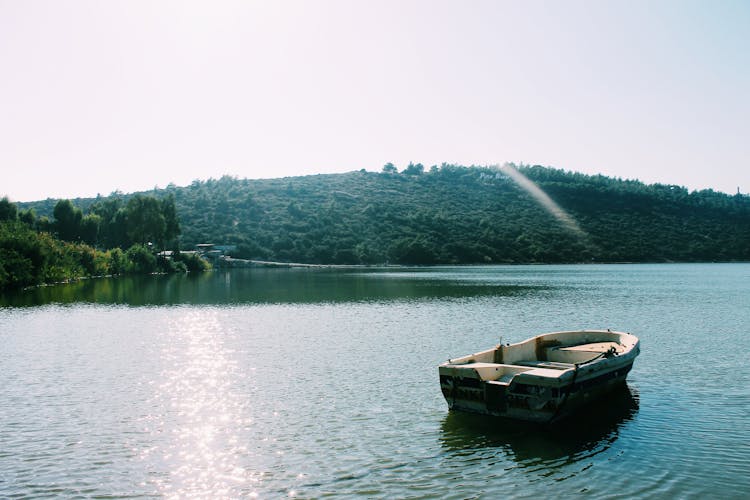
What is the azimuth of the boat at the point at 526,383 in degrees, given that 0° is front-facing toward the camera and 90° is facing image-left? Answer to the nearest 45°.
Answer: approximately 225°
